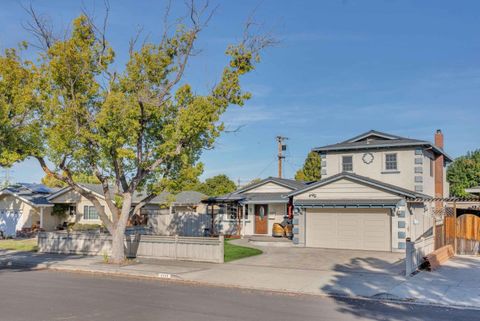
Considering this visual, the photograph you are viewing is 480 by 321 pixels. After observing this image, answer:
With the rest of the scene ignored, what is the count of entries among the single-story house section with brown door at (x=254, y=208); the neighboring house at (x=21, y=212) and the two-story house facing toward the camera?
3

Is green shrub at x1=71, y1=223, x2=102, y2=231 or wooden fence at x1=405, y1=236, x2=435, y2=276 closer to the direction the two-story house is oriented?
the wooden fence

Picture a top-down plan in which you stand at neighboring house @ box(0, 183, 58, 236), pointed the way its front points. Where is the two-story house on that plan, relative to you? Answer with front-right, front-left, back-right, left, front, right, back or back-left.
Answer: front-left

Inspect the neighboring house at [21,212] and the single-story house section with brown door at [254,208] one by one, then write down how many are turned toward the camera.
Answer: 2

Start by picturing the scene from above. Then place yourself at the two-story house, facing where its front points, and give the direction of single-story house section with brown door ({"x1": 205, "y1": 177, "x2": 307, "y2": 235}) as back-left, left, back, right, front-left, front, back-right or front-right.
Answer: back-right

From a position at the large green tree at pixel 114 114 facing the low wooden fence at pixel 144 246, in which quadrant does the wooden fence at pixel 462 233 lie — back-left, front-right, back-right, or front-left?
front-right

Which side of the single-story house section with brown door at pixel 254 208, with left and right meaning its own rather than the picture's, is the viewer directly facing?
front

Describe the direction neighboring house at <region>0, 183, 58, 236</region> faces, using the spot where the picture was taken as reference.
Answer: facing the viewer

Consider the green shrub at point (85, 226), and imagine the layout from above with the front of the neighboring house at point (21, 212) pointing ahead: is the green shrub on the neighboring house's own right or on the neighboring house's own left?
on the neighboring house's own left

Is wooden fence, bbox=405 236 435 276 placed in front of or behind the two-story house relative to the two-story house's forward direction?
in front

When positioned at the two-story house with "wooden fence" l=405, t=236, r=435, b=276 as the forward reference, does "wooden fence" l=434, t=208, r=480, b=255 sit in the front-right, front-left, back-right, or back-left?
front-left

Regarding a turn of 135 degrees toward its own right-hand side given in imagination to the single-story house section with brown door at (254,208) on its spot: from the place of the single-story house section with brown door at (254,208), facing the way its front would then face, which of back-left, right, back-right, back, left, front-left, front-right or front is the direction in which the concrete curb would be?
back-left

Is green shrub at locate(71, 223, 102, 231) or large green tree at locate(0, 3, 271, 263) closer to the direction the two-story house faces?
the large green tree

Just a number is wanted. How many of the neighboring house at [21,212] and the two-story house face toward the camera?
2

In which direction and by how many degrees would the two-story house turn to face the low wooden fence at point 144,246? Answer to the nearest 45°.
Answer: approximately 45° to its right
